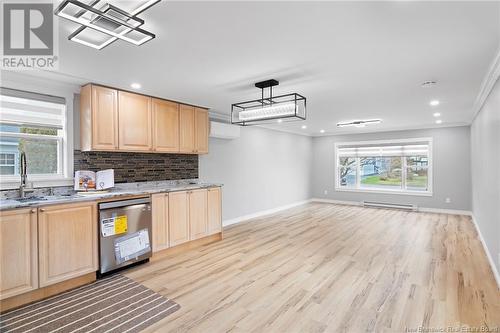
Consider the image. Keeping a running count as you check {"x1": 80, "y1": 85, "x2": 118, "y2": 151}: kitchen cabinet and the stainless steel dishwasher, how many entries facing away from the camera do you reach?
0

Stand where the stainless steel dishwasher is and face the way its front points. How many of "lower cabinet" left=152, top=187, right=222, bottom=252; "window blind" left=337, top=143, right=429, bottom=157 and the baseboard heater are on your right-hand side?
0

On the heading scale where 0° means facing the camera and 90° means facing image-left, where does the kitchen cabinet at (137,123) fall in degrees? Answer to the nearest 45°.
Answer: approximately 315°

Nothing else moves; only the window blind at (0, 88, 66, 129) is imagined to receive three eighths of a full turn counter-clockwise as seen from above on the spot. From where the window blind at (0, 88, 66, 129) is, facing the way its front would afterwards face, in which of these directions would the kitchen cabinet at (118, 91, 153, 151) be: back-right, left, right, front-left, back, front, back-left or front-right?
right

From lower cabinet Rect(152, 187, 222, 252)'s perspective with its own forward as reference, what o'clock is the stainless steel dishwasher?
The stainless steel dishwasher is roughly at 3 o'clock from the lower cabinet.

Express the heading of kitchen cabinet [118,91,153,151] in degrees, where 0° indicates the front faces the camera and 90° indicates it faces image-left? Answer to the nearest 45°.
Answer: approximately 315°

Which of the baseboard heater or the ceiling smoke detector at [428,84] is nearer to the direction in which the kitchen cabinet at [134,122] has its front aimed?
the ceiling smoke detector

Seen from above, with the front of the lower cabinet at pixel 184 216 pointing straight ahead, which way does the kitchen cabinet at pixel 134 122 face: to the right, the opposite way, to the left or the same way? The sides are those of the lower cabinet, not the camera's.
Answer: the same way

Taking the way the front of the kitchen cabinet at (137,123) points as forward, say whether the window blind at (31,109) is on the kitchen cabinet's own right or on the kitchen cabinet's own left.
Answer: on the kitchen cabinet's own right

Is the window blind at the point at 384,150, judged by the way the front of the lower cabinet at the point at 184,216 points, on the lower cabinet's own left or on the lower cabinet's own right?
on the lower cabinet's own left

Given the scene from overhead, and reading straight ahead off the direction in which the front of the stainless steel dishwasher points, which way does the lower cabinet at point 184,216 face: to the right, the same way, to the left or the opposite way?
the same way

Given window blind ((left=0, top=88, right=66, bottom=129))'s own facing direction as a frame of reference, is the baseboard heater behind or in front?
in front

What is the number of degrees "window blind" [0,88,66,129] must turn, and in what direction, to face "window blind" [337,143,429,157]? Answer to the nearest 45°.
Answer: approximately 45° to its left

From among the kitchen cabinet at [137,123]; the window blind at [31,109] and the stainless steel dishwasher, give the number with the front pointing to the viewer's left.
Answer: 0

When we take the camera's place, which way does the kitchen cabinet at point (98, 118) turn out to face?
facing the viewer and to the right of the viewer

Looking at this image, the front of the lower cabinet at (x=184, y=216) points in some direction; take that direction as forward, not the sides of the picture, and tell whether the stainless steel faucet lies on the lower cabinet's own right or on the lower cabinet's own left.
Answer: on the lower cabinet's own right

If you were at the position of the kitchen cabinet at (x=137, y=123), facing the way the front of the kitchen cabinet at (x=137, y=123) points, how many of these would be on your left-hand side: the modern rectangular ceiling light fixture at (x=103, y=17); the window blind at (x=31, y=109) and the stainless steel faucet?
0

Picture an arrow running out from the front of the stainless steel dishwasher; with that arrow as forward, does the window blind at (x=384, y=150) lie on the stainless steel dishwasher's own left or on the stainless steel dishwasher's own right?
on the stainless steel dishwasher's own left
